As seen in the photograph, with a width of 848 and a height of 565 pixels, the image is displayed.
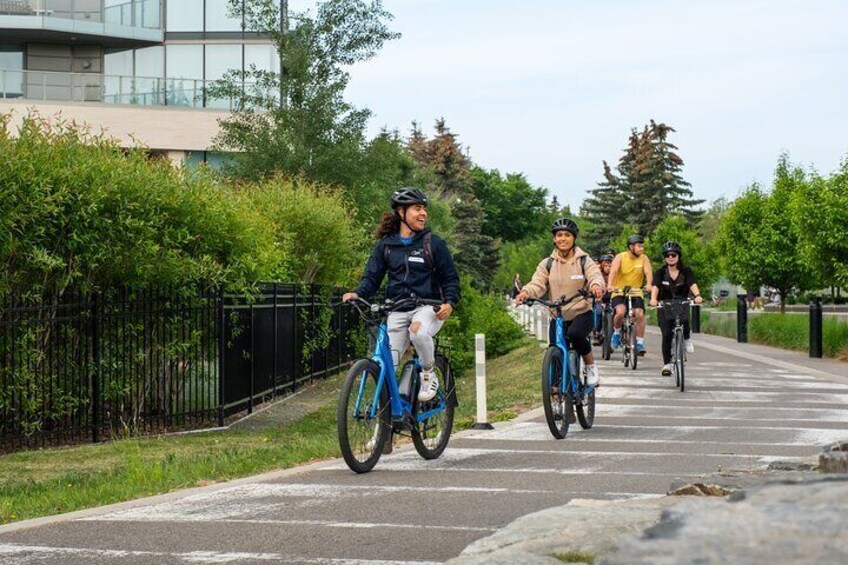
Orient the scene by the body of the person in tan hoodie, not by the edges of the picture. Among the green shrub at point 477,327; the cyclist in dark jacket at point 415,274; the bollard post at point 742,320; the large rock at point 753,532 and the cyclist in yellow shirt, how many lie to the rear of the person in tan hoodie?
3

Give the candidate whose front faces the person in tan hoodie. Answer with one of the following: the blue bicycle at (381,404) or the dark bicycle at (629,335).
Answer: the dark bicycle

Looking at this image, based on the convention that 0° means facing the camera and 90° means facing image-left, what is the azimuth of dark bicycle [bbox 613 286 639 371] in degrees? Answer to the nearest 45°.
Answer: approximately 0°

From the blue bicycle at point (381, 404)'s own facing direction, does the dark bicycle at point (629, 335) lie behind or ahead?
behind

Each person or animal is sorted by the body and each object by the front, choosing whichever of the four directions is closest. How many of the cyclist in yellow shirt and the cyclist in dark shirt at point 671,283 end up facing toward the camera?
2

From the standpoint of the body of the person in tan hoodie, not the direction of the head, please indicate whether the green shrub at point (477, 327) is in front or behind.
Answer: behind

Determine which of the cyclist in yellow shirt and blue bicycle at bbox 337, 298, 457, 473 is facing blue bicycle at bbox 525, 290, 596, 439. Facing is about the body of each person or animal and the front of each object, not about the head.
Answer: the cyclist in yellow shirt

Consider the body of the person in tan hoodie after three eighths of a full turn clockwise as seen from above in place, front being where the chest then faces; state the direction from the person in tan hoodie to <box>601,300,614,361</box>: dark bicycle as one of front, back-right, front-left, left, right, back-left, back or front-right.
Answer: front-right
